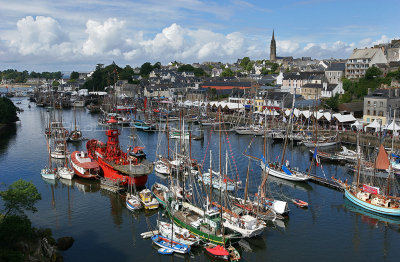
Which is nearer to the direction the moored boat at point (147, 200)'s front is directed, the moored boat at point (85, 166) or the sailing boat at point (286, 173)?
the moored boat

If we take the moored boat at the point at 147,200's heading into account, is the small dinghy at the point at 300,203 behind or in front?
behind

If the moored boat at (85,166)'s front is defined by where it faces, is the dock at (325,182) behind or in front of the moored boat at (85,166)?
behind

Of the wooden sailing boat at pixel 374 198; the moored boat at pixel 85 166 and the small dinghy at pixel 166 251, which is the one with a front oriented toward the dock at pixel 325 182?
the wooden sailing boat

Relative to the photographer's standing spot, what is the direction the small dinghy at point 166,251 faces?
facing to the left of the viewer

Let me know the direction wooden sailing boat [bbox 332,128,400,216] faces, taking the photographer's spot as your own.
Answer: facing away from the viewer and to the left of the viewer

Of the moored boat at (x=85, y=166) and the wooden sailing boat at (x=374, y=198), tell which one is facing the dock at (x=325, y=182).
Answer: the wooden sailing boat

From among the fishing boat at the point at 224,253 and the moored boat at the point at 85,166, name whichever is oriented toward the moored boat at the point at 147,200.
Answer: the fishing boat
